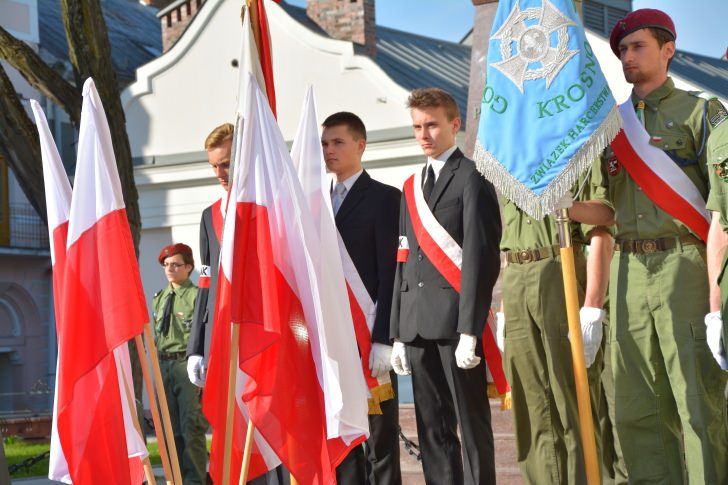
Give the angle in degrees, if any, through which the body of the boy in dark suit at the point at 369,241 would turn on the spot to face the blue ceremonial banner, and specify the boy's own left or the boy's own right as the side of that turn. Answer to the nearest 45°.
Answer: approximately 90° to the boy's own left

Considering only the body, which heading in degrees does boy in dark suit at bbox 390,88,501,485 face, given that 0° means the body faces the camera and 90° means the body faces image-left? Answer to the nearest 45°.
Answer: approximately 45°

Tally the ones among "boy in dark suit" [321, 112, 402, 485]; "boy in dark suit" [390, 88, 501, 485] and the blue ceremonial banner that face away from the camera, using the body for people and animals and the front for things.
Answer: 0

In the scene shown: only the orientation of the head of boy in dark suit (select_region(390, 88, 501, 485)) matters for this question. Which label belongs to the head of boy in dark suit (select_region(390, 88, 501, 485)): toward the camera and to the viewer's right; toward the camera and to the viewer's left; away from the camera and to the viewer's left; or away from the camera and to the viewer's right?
toward the camera and to the viewer's left

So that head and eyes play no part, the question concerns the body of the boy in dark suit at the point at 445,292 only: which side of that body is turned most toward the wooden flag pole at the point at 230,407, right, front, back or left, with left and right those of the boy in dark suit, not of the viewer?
front

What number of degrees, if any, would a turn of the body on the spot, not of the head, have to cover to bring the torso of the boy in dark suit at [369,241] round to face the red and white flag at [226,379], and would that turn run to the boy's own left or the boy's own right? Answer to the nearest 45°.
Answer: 0° — they already face it

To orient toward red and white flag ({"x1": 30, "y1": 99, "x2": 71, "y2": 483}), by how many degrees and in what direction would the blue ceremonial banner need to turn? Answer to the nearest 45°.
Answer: approximately 90° to its right

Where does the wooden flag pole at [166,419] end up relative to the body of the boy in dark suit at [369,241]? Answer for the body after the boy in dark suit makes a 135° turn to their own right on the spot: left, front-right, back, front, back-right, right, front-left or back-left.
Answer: back-left

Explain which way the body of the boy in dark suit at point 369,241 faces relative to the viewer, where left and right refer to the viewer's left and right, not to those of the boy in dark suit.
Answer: facing the viewer and to the left of the viewer

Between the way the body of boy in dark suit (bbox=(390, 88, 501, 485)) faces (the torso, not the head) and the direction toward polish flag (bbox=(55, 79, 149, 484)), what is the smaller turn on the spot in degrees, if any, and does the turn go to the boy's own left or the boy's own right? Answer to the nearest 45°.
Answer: approximately 45° to the boy's own right

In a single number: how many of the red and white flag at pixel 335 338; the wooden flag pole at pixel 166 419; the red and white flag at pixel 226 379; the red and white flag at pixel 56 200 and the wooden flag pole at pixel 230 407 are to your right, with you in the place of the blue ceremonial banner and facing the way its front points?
5

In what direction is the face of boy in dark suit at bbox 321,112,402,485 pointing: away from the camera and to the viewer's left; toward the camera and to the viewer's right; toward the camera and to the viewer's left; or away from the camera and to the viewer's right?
toward the camera and to the viewer's left

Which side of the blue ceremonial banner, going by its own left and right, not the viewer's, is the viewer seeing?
front

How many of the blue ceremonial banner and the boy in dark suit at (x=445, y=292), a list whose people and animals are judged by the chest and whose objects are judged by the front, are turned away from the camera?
0
